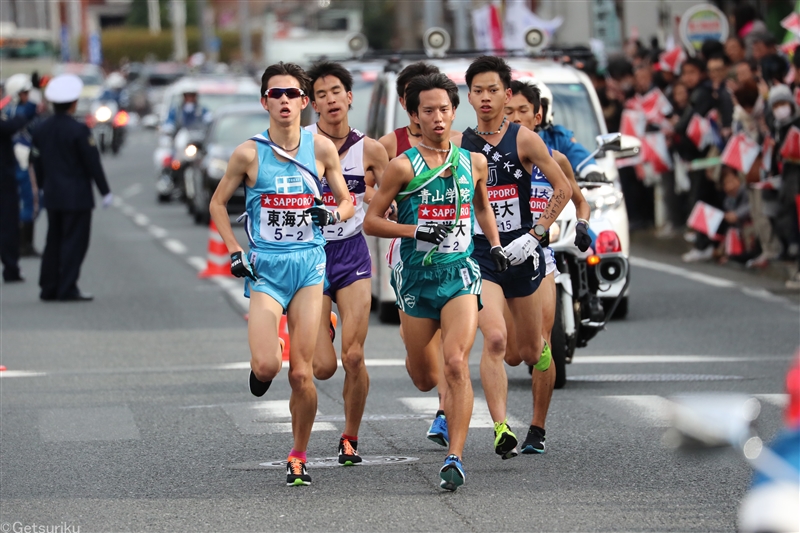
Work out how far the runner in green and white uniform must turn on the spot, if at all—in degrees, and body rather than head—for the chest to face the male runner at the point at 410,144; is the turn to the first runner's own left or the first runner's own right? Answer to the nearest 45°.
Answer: approximately 180°

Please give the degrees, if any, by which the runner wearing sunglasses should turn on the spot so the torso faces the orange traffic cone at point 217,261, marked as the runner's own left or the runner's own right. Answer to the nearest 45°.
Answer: approximately 180°

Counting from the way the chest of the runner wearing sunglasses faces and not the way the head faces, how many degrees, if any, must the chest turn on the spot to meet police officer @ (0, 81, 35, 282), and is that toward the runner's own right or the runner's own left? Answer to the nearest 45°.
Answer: approximately 180°

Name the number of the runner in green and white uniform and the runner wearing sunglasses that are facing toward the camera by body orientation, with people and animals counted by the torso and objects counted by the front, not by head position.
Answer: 2

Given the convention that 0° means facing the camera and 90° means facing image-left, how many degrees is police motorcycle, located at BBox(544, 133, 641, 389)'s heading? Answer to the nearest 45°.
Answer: approximately 45°

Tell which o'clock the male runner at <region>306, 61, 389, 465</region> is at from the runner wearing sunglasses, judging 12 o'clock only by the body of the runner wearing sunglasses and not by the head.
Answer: The male runner is roughly at 7 o'clock from the runner wearing sunglasses.

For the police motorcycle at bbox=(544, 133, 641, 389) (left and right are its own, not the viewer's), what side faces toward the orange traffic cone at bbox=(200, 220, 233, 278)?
back

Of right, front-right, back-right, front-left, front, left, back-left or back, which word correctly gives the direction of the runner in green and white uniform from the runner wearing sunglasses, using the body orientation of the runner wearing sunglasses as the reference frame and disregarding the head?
left
